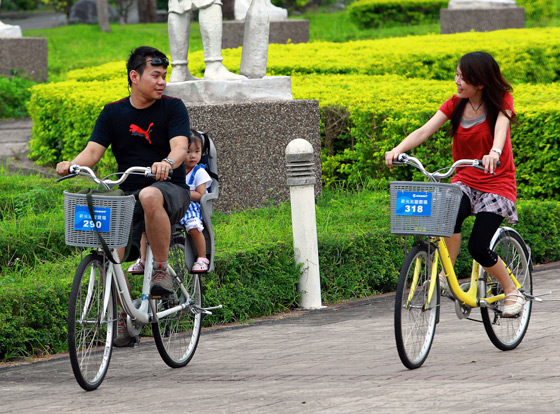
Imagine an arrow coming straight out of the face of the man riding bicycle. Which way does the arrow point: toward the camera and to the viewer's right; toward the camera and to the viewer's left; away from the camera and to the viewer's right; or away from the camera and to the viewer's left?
toward the camera and to the viewer's right

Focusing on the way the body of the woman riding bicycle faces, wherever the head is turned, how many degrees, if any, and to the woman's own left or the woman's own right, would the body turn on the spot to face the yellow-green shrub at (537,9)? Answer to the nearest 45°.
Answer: approximately 135° to the woman's own right

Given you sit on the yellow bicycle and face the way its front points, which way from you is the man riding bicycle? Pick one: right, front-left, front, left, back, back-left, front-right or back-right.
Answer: front-right

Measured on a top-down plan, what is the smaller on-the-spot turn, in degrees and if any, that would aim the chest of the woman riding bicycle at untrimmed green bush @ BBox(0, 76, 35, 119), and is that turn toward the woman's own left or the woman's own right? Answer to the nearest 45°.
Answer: approximately 90° to the woman's own right

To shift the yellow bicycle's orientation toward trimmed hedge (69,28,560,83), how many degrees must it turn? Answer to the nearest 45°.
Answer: approximately 135° to its right

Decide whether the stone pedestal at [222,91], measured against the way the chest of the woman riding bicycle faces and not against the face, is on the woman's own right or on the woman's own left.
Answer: on the woman's own right

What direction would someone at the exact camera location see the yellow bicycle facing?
facing the viewer and to the left of the viewer

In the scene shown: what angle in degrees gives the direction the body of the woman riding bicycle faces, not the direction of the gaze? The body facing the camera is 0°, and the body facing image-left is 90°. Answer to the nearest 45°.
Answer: approximately 45°

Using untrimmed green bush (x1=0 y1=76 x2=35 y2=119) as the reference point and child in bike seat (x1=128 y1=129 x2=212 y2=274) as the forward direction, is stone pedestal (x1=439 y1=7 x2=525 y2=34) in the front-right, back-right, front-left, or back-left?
back-left
